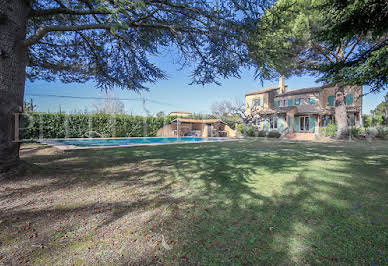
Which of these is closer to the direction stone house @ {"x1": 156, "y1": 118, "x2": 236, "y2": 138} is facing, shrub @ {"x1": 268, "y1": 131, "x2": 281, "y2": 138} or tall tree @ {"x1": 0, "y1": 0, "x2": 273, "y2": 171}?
the tall tree

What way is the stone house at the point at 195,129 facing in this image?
toward the camera

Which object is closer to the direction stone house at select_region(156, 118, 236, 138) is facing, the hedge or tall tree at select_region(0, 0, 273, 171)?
the tall tree

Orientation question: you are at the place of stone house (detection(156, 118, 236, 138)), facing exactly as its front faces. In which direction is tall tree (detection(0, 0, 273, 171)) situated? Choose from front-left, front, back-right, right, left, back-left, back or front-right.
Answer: front

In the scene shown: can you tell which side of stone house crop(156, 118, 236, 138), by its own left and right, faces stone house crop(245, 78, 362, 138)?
left

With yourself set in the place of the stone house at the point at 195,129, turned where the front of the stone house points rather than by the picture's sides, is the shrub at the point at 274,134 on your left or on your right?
on your left

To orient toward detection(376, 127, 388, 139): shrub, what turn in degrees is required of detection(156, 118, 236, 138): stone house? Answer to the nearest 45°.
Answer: approximately 45° to its left

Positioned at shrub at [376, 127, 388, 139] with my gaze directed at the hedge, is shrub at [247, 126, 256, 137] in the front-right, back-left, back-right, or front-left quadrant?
front-right

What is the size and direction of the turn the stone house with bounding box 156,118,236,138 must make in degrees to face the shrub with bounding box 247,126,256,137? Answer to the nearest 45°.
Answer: approximately 90° to its left

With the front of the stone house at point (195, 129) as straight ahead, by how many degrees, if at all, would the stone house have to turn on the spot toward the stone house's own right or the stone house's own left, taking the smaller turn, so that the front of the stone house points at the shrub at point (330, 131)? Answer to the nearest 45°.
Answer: approximately 45° to the stone house's own left
